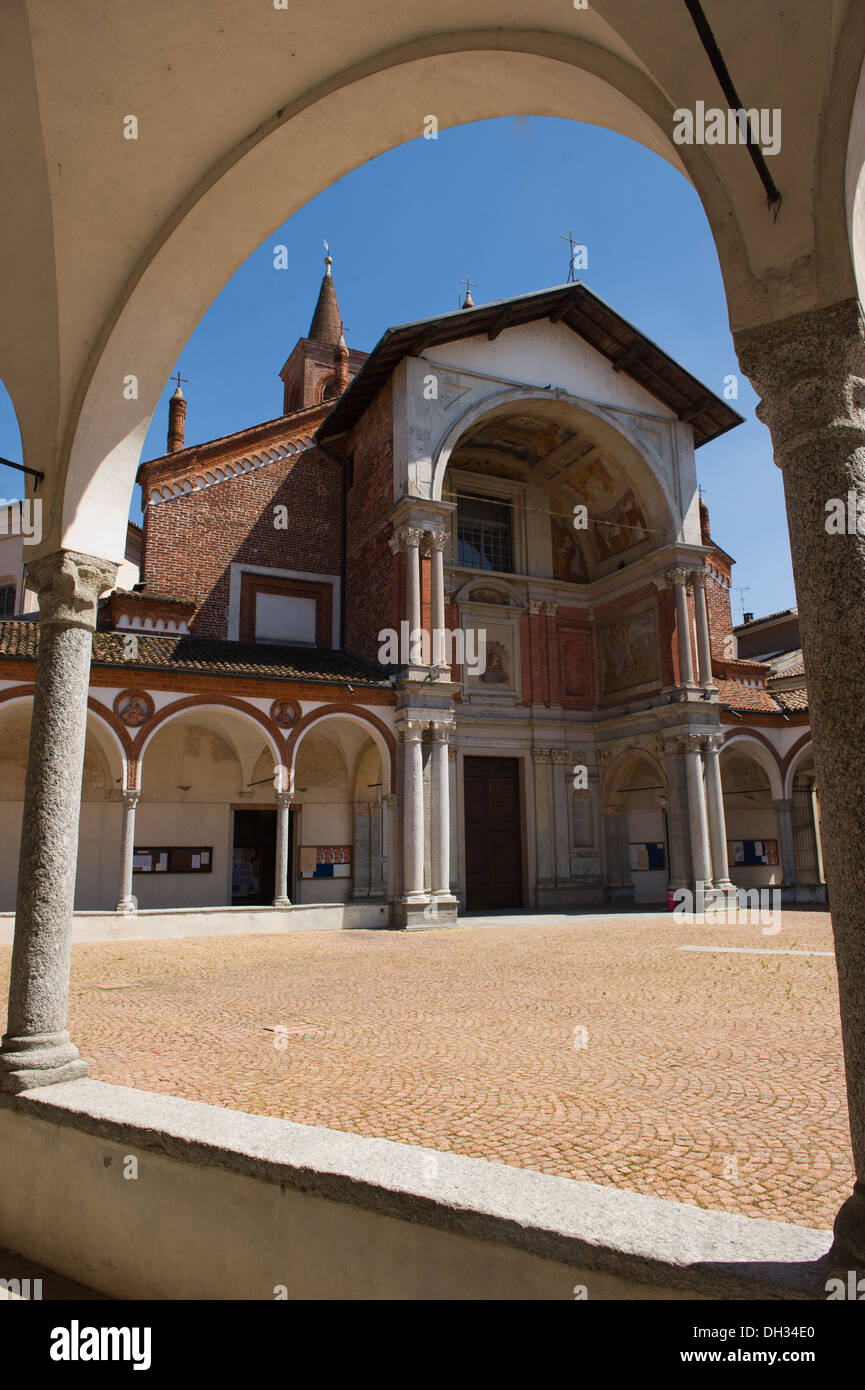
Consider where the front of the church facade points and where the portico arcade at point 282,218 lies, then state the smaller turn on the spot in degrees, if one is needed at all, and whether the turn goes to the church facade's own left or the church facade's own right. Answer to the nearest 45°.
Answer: approximately 45° to the church facade's own right

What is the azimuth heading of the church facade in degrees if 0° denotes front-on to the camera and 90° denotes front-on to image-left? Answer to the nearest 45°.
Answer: approximately 315°
